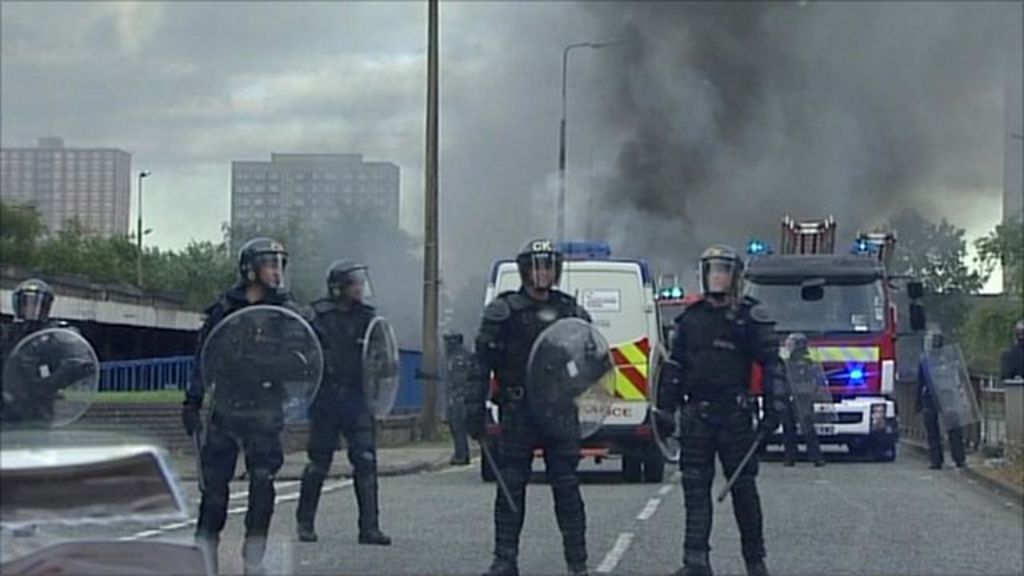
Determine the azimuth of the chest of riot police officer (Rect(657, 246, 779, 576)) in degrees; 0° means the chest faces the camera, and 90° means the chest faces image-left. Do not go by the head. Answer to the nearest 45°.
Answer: approximately 0°

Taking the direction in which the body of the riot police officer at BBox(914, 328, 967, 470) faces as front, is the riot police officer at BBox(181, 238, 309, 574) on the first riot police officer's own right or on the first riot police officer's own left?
on the first riot police officer's own right

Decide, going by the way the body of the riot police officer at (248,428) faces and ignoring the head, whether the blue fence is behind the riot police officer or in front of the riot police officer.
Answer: behind

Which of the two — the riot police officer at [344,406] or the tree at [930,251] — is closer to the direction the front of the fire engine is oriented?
the riot police officer

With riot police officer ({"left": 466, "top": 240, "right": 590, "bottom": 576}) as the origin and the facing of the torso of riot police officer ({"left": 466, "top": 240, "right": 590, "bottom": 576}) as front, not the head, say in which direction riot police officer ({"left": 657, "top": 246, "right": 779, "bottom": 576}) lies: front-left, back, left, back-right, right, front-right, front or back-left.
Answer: left

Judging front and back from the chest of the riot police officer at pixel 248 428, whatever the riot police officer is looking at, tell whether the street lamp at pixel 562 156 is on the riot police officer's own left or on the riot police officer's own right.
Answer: on the riot police officer's own left

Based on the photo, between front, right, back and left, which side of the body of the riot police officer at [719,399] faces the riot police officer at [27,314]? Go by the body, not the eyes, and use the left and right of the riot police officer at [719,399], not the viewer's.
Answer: right

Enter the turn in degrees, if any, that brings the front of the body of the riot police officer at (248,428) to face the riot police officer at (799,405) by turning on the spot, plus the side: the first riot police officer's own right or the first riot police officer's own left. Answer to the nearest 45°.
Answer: approximately 90° to the first riot police officer's own left

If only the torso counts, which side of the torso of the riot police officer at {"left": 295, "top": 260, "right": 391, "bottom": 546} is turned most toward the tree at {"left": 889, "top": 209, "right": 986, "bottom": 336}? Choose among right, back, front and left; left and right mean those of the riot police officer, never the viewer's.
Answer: left
